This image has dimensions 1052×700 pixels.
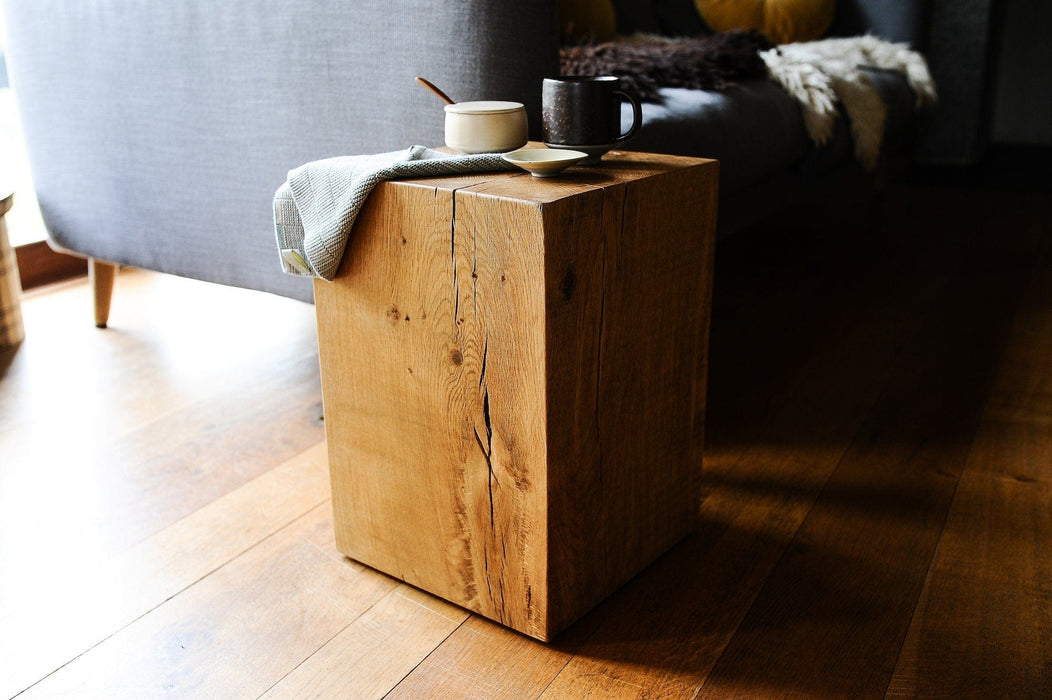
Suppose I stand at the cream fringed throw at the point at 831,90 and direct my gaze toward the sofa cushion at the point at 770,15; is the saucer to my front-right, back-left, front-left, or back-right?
back-left

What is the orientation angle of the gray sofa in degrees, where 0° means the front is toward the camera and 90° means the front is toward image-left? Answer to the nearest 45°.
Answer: approximately 315°
